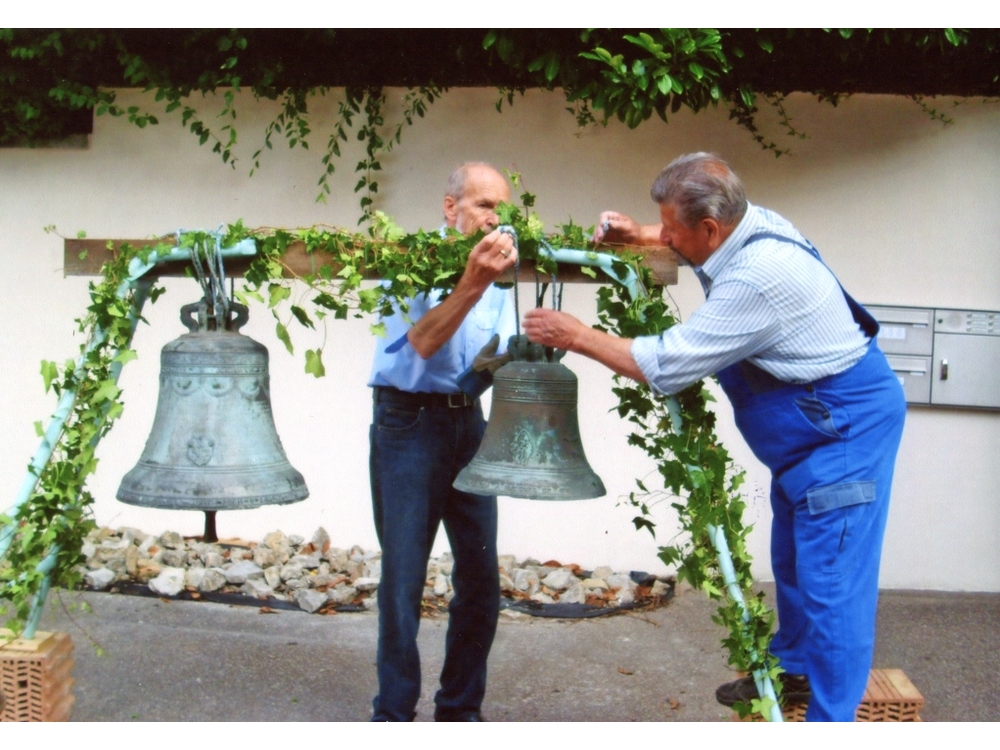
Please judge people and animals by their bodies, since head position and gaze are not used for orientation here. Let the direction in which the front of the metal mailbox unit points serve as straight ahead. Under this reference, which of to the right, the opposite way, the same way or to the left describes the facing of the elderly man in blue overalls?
to the right

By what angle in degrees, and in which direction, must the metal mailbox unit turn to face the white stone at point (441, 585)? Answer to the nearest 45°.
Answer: approximately 45° to its right

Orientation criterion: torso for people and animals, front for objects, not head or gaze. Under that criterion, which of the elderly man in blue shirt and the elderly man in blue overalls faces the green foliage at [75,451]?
the elderly man in blue overalls

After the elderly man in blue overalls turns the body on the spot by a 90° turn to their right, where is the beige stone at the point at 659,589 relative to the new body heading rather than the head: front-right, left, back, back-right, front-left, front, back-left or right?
front

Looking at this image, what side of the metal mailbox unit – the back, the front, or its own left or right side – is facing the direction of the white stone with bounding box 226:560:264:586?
right

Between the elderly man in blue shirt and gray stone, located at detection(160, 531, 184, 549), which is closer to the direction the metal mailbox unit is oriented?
the elderly man in blue shirt

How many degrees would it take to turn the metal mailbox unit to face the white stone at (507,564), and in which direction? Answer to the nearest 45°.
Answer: approximately 90° to its right

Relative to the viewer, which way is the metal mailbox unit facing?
toward the camera

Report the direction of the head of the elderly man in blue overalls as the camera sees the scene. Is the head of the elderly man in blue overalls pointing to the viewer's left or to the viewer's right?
to the viewer's left

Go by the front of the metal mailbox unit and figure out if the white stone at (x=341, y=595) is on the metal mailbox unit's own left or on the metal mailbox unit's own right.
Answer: on the metal mailbox unit's own right

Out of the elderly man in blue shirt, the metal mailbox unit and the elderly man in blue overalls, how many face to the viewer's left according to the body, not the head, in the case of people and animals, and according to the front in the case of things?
1

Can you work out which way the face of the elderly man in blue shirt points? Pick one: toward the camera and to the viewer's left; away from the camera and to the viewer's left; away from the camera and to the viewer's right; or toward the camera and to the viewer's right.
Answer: toward the camera and to the viewer's right

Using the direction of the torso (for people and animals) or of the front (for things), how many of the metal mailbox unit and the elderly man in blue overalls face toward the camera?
1

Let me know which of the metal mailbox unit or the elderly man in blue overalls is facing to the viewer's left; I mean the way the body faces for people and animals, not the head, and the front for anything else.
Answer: the elderly man in blue overalls

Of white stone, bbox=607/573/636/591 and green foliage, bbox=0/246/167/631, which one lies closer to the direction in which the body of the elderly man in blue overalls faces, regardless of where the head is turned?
the green foliage

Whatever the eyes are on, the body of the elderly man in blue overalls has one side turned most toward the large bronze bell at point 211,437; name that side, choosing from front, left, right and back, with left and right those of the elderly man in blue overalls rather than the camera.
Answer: front

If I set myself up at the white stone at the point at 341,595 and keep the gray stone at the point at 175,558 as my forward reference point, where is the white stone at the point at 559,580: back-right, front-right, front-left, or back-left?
back-right

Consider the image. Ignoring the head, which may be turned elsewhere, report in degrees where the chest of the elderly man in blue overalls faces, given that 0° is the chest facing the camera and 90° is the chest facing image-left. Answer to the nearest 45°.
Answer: approximately 90°
